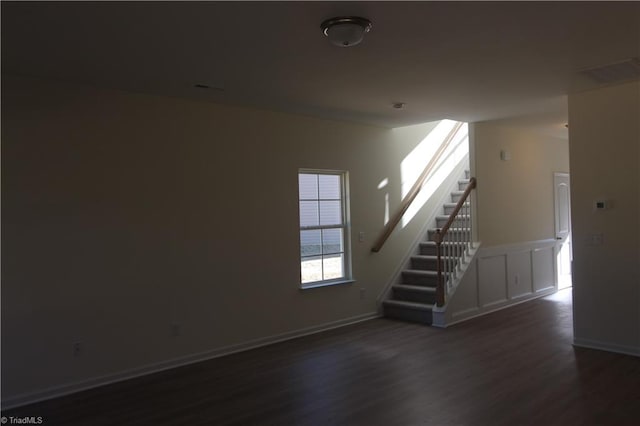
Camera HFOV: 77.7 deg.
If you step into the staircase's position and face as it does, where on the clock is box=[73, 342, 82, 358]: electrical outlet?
The electrical outlet is roughly at 12 o'clock from the staircase.

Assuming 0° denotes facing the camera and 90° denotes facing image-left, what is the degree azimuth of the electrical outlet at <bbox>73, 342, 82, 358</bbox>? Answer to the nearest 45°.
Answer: approximately 0°

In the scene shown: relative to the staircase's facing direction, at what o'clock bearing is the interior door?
The interior door is roughly at 6 o'clock from the staircase.

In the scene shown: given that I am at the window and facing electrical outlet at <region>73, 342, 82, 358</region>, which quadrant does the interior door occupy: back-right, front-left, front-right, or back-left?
back-left

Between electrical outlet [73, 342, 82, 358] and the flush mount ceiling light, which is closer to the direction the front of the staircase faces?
the electrical outlet

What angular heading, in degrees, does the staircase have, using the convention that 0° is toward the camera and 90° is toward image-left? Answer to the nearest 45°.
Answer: approximately 45°

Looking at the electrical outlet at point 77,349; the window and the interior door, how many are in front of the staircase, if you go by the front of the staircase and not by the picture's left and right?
2

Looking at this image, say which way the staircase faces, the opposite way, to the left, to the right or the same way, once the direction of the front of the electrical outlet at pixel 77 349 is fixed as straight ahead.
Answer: to the right

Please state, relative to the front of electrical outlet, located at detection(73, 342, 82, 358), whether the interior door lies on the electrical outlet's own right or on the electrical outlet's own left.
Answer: on the electrical outlet's own left
